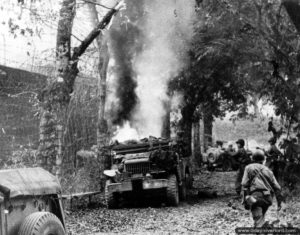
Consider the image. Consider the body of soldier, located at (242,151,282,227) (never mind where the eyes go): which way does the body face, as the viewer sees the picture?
away from the camera

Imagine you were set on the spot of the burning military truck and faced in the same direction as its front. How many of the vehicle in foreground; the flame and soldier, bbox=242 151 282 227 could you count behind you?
1

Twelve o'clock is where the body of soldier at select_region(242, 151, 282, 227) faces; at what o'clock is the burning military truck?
The burning military truck is roughly at 11 o'clock from the soldier.

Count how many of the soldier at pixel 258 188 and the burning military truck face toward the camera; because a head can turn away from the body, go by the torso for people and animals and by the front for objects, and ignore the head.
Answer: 1

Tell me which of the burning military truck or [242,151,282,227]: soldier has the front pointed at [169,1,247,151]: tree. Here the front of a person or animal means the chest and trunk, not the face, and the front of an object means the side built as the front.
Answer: the soldier

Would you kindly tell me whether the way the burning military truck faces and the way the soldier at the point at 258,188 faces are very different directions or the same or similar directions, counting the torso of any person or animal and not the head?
very different directions

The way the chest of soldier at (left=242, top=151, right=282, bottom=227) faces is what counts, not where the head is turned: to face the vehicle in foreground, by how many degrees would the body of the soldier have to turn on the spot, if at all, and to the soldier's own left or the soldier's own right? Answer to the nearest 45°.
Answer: approximately 135° to the soldier's own left

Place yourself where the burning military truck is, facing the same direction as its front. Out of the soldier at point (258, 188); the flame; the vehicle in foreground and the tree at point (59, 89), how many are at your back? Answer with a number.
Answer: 1

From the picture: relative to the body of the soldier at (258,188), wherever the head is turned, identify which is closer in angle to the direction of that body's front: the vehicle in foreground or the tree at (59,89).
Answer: the tree

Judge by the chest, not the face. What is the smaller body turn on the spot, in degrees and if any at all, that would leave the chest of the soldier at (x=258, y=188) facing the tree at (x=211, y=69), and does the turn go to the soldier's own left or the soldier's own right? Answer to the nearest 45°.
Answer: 0° — they already face it

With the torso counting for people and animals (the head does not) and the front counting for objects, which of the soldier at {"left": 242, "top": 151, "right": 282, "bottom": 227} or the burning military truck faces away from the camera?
the soldier

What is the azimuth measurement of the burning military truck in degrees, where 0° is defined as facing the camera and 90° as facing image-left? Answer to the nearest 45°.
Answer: approximately 0°

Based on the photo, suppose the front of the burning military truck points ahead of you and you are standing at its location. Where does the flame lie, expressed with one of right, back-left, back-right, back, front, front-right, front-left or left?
back

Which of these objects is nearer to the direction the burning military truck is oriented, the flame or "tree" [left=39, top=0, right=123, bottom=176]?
the tree

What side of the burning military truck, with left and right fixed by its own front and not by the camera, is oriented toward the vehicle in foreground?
front
